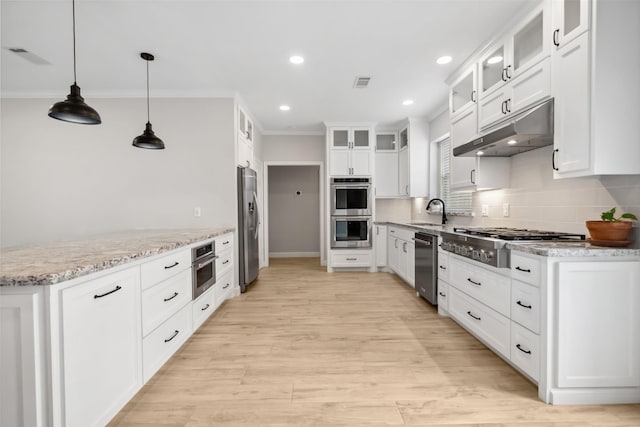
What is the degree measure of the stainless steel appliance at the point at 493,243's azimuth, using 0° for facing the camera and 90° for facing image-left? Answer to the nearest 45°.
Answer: approximately 45°

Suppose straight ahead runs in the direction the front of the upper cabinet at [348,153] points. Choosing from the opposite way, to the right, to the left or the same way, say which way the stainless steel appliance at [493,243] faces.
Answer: to the right

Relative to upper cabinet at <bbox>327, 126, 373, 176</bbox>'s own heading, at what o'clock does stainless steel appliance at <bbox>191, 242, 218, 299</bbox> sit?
The stainless steel appliance is roughly at 1 o'clock from the upper cabinet.

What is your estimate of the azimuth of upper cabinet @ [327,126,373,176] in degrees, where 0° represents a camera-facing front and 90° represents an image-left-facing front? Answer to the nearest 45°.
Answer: approximately 0°
